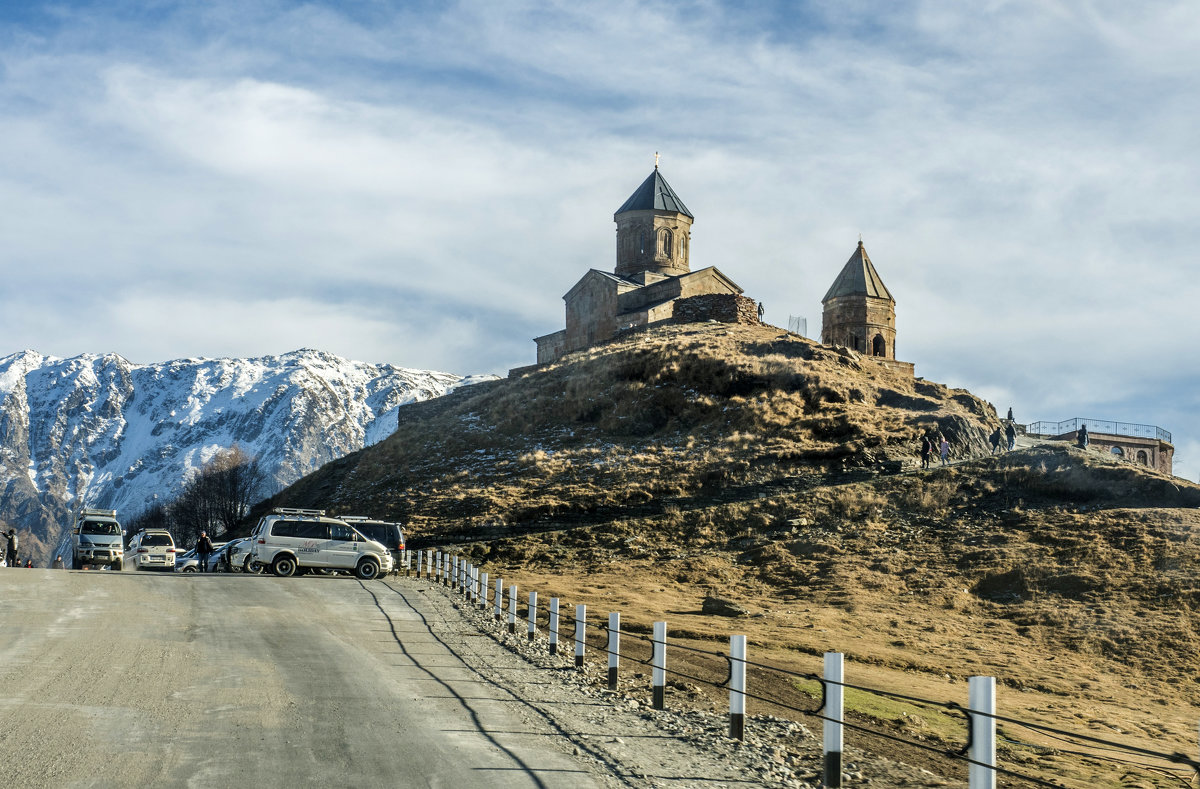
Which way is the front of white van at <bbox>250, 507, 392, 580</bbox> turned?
to the viewer's right

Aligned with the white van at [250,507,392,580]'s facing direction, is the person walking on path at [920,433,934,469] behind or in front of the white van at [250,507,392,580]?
in front
